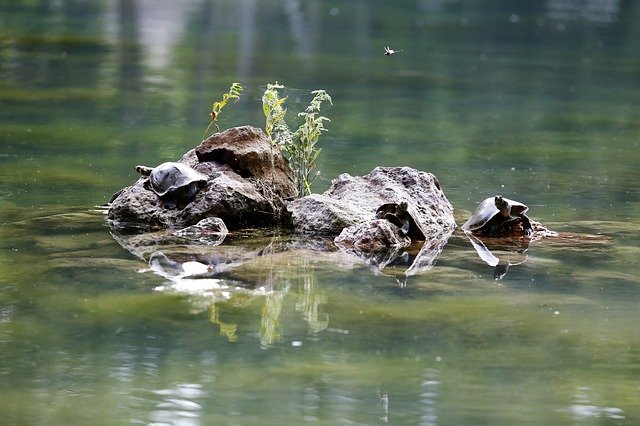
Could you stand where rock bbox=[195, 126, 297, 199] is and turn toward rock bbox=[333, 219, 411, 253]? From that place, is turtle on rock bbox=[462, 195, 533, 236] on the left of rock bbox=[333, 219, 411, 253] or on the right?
left

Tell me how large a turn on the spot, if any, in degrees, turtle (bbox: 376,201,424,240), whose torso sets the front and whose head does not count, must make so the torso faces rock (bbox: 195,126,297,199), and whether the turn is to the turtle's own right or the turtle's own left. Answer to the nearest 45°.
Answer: approximately 45° to the turtle's own right

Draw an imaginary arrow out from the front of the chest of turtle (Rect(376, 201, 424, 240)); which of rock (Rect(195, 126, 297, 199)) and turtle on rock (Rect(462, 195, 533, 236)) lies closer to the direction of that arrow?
the rock

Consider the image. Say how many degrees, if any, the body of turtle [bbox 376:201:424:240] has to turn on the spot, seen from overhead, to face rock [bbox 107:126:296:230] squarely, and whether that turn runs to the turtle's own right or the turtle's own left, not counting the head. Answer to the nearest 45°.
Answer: approximately 90° to the turtle's own right
